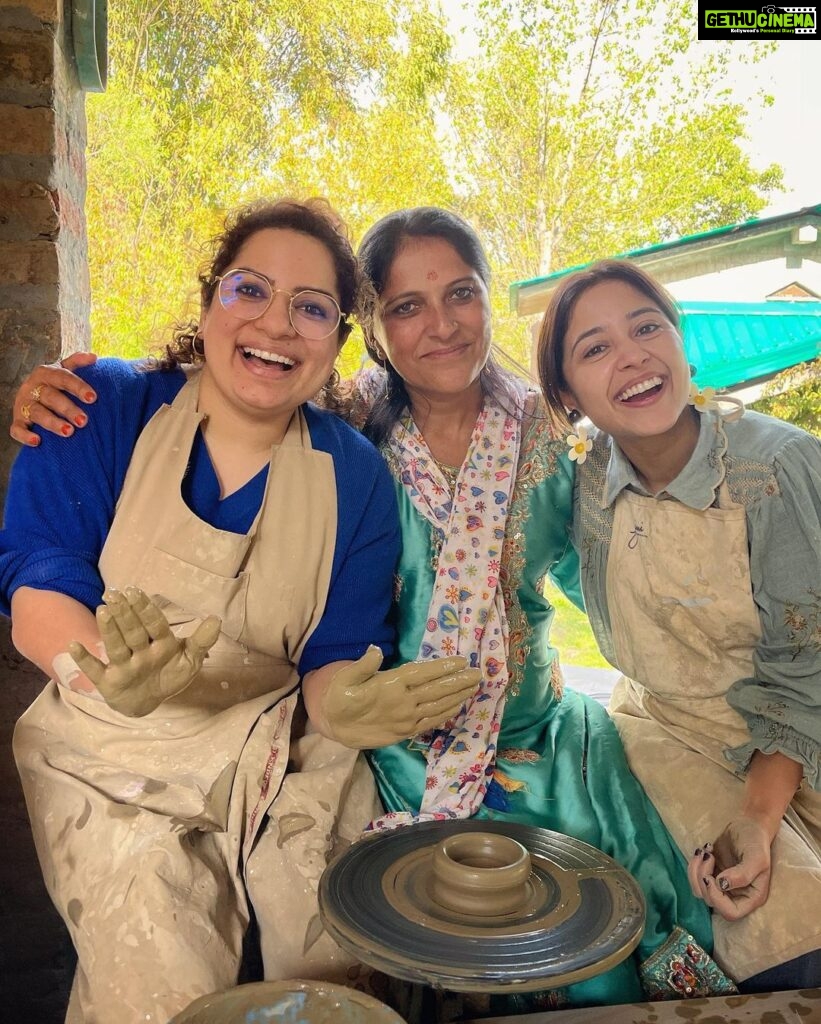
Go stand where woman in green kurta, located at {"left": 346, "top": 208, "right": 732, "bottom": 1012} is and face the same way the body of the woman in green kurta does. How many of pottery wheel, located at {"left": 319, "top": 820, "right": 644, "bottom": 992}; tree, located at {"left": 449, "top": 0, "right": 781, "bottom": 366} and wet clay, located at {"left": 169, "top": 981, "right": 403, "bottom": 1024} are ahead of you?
2

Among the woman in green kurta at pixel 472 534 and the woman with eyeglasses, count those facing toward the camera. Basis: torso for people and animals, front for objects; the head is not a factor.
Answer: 2

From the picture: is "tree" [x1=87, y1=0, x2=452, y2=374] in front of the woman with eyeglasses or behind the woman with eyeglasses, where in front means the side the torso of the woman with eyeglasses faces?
behind

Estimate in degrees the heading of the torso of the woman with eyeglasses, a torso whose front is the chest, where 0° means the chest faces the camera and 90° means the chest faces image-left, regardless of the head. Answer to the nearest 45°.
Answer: approximately 0°

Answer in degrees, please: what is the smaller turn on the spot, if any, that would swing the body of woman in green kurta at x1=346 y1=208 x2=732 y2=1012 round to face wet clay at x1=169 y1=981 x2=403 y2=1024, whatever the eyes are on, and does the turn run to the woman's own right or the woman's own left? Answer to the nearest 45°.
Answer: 0° — they already face it

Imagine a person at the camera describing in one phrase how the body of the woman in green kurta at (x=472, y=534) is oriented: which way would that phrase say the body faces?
toward the camera

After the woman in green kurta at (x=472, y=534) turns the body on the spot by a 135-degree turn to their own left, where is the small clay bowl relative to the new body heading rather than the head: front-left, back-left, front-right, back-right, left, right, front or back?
back-right

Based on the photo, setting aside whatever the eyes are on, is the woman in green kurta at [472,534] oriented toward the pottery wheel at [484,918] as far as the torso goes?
yes

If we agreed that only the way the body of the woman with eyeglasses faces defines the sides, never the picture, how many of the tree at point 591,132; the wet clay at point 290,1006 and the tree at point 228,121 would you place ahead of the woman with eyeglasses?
1

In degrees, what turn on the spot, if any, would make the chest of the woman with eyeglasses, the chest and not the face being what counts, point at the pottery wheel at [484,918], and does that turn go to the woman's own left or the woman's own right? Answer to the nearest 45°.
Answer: approximately 45° to the woman's own left
